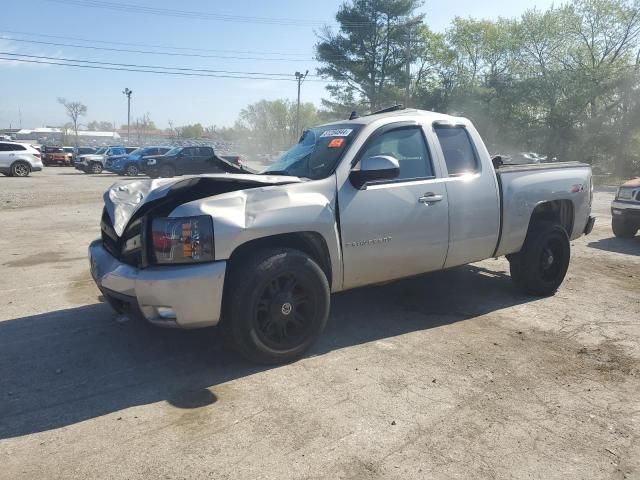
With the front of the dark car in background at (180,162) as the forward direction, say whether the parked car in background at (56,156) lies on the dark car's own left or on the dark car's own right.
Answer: on the dark car's own right

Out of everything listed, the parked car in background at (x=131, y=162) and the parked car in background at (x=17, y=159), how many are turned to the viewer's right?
0

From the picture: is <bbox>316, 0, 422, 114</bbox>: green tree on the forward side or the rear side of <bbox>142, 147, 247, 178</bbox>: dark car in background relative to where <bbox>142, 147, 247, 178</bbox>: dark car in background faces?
on the rear side

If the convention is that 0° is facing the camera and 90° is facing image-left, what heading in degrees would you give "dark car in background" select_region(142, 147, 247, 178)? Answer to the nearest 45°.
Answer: approximately 45°

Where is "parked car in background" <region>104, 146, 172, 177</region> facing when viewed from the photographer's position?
facing the viewer and to the left of the viewer

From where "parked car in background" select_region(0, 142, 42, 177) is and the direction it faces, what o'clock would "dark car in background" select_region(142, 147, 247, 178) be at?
The dark car in background is roughly at 7 o'clock from the parked car in background.

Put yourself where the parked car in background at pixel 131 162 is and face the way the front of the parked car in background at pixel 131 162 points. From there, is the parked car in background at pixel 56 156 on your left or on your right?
on your right

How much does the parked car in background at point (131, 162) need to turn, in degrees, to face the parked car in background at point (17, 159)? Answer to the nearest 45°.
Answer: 0° — it already faces it

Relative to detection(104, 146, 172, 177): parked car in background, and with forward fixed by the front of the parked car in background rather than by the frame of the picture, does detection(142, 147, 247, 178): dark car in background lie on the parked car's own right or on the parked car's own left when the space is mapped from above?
on the parked car's own left

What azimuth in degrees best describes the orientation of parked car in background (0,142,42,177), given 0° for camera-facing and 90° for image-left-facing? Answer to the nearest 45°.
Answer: approximately 90°
